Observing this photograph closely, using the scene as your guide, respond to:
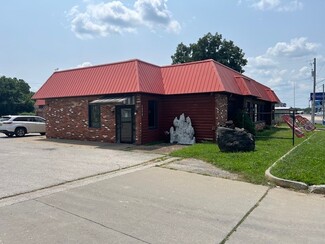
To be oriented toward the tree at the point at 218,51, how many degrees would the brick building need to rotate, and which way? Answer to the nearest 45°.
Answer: approximately 135° to its left

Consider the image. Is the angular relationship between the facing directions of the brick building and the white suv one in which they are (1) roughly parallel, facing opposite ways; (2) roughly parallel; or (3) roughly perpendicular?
roughly perpendicular

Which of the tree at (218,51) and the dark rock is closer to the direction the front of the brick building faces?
the dark rock

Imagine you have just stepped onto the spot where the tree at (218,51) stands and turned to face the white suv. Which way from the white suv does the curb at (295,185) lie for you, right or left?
left

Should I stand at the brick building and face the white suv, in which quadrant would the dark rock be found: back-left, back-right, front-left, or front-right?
back-left
